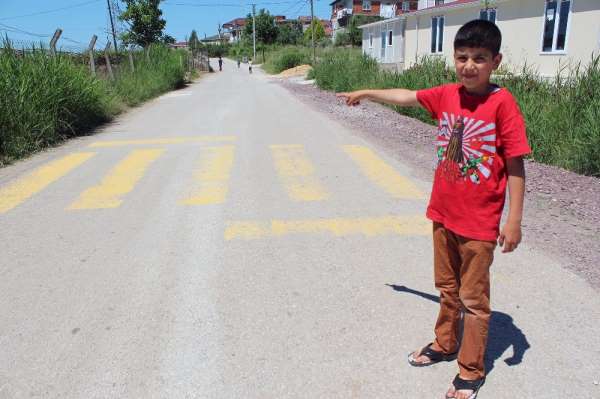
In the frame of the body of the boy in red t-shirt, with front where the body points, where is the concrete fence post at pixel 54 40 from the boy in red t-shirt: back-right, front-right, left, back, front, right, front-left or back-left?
right

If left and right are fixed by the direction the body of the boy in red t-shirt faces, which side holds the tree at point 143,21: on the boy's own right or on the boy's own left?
on the boy's own right

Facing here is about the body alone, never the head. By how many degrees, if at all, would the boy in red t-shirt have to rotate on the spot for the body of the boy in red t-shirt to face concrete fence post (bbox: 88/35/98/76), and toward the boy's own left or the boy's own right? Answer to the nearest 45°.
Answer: approximately 90° to the boy's own right

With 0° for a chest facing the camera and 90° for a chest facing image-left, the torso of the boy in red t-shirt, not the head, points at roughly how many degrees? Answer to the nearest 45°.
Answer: approximately 45°

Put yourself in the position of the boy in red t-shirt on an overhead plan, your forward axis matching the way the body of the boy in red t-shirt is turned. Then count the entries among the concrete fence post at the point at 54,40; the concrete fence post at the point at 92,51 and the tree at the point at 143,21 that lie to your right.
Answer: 3

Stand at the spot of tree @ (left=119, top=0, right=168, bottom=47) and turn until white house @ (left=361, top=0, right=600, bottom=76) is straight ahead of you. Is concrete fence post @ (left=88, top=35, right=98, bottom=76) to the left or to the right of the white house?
right

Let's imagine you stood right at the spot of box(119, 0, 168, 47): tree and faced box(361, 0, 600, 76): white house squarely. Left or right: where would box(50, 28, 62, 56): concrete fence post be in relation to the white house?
right
